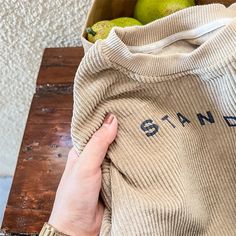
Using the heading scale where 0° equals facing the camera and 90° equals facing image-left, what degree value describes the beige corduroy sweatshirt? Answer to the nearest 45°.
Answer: approximately 0°
